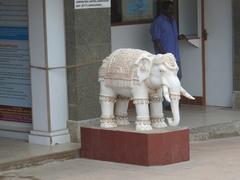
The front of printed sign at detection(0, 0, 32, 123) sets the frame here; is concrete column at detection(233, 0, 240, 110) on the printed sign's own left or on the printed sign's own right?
on the printed sign's own left

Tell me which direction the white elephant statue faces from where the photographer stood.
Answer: facing the viewer and to the right of the viewer

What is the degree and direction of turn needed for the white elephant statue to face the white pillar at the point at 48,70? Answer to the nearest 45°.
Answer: approximately 180°

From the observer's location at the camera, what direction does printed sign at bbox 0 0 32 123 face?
facing the viewer

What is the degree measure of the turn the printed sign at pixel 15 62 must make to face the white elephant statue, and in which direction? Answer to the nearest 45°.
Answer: approximately 45° to its left

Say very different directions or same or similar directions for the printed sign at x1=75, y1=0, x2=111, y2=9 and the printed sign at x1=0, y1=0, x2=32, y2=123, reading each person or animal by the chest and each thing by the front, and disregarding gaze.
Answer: same or similar directions

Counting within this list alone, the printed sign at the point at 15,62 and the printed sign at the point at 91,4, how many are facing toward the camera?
2

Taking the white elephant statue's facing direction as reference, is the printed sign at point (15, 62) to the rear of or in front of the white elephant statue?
to the rear

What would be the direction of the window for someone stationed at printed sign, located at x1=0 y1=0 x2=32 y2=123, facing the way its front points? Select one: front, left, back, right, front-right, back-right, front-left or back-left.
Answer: back-left
